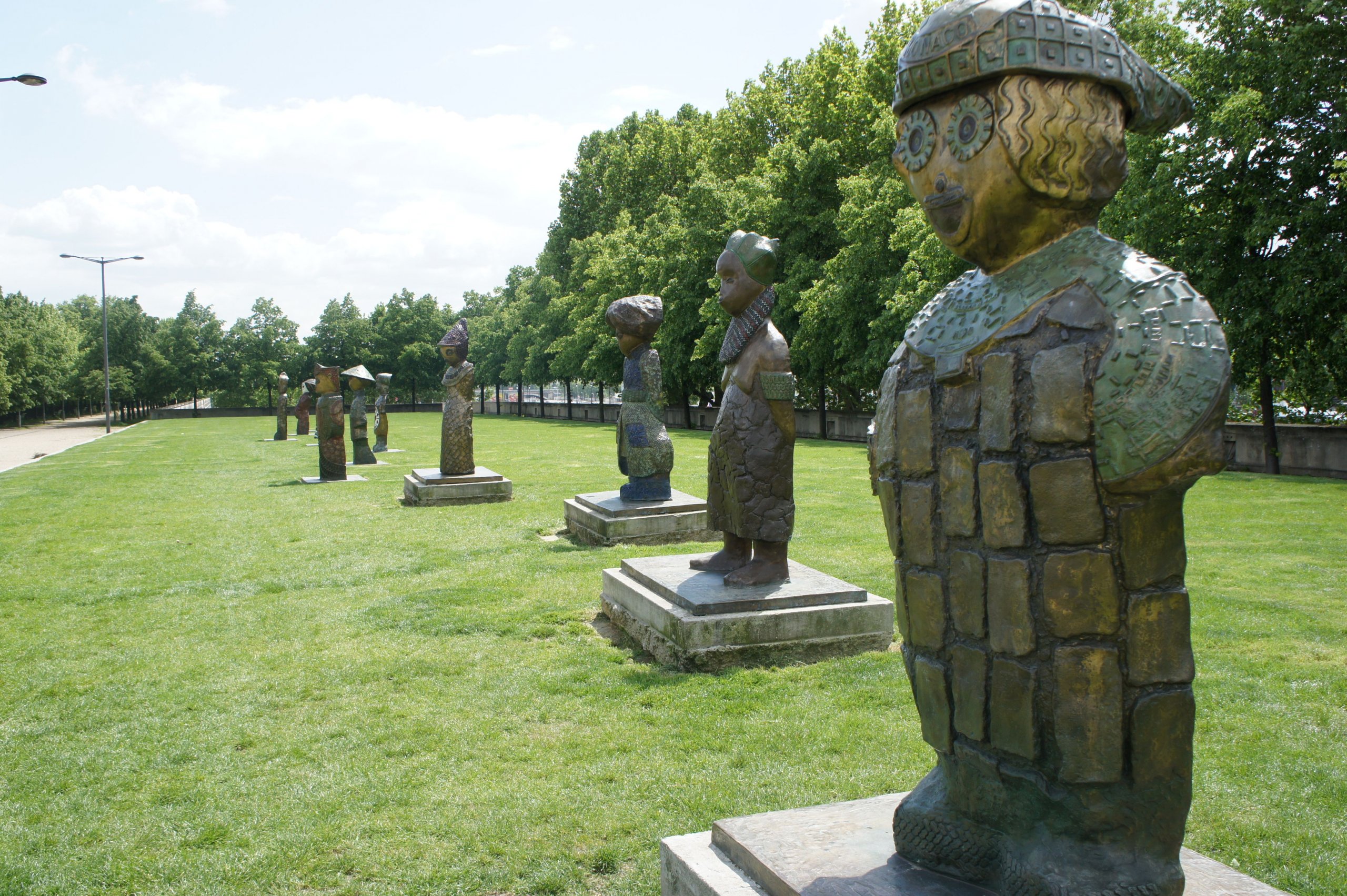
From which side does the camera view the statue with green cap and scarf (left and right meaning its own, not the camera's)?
left

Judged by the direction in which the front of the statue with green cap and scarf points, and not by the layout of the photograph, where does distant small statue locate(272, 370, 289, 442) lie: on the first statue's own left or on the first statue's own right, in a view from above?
on the first statue's own right

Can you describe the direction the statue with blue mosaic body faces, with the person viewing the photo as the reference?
facing to the left of the viewer

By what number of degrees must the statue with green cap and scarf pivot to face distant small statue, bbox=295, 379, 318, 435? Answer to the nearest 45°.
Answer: approximately 45° to its right

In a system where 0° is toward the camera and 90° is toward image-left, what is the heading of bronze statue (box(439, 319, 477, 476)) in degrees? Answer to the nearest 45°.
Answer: approximately 90°

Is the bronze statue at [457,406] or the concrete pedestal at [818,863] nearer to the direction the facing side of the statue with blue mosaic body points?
the bronze statue

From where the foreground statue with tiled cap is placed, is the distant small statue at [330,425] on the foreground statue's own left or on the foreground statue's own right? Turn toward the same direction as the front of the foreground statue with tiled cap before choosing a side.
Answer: on the foreground statue's own right

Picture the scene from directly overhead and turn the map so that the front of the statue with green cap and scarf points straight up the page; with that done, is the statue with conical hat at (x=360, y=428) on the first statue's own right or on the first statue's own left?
on the first statue's own right

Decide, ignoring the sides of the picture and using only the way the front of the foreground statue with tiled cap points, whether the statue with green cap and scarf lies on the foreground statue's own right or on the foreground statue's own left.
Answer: on the foreground statue's own right

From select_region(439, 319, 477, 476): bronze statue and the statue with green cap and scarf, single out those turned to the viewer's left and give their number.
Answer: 2
